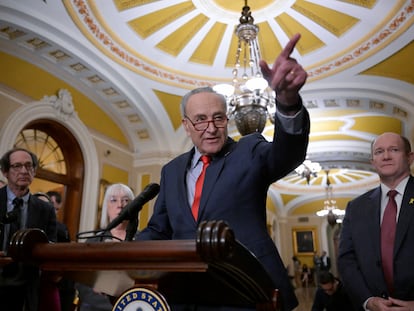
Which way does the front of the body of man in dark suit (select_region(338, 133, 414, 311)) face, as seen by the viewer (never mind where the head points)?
toward the camera

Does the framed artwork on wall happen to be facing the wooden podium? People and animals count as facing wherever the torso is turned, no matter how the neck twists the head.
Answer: yes

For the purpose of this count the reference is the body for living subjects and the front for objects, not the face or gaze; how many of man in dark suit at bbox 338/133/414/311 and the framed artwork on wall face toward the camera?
2

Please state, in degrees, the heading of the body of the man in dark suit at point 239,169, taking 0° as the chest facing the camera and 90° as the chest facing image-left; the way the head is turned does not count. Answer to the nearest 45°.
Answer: approximately 45°

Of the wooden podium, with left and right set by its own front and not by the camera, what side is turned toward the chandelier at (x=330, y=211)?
back

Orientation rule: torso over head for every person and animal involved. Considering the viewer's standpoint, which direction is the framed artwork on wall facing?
facing the viewer

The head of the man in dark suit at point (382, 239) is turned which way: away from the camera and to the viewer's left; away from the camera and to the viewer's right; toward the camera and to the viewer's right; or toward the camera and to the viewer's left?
toward the camera and to the viewer's left

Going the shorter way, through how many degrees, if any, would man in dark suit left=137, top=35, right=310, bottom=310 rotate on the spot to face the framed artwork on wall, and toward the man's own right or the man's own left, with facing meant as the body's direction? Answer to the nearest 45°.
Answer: approximately 135° to the man's own right

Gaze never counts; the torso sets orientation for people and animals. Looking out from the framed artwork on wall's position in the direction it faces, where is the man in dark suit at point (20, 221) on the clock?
The man in dark suit is roughly at 12 o'clock from the framed artwork on wall.

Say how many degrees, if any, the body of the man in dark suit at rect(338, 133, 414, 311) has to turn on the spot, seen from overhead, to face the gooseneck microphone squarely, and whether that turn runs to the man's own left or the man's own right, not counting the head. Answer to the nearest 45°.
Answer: approximately 45° to the man's own right

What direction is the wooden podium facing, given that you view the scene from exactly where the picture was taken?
facing the viewer and to the left of the viewer

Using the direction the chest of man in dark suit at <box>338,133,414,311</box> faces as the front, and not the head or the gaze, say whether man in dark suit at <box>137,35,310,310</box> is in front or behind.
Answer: in front

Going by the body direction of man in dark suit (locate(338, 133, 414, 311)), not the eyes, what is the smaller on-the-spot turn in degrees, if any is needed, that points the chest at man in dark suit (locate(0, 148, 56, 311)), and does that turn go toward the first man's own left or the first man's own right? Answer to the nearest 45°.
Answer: approximately 90° to the first man's own right
